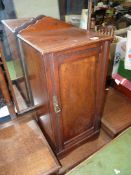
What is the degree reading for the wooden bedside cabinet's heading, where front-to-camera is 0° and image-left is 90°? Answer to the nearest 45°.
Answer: approximately 315°
